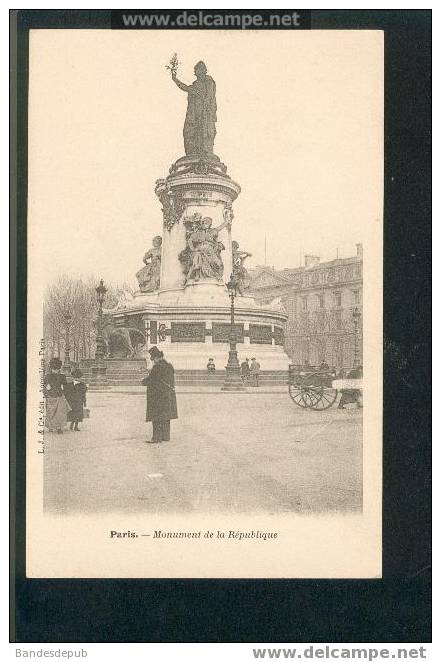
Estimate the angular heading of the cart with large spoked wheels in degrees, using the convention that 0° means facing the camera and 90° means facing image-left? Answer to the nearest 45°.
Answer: approximately 270°

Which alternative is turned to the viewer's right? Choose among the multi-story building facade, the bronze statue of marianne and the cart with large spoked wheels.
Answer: the cart with large spoked wheels

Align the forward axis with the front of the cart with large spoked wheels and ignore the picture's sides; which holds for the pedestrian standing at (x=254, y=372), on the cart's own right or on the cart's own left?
on the cart's own left

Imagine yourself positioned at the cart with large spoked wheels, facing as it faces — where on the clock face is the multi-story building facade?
The multi-story building facade is roughly at 9 o'clock from the cart with large spoked wheels.

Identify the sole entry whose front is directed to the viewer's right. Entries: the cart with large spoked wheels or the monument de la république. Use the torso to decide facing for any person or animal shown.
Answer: the cart with large spoked wheels
